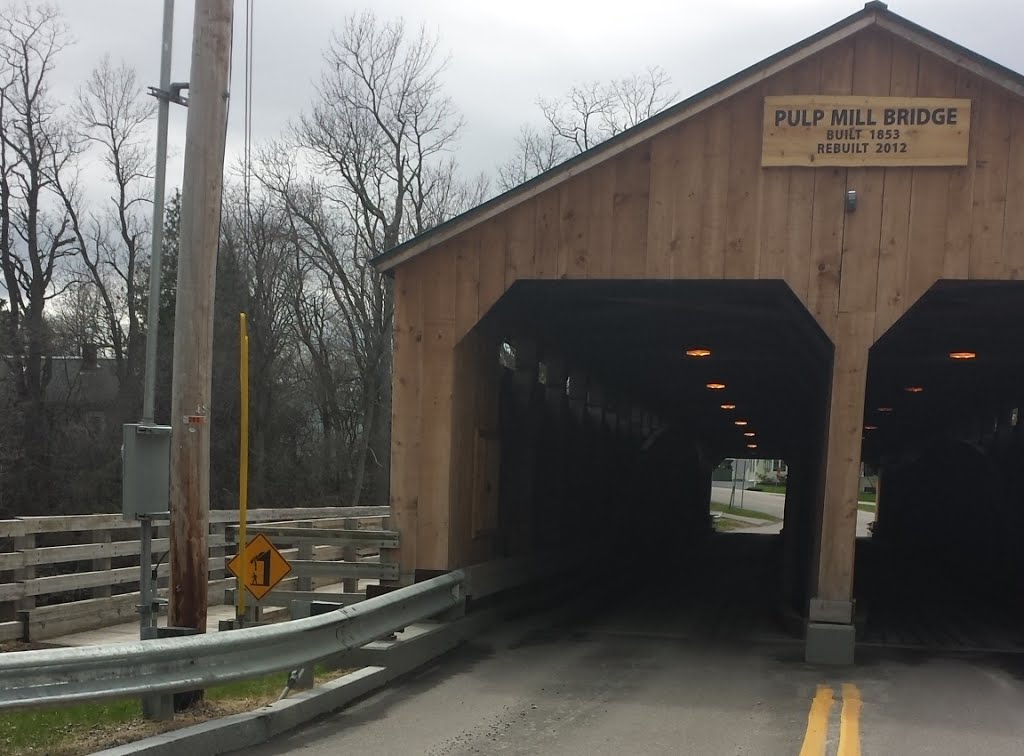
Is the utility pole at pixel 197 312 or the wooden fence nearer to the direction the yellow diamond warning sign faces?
the utility pole

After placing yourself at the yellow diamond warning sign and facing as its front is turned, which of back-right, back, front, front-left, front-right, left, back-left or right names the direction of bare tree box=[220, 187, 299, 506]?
back

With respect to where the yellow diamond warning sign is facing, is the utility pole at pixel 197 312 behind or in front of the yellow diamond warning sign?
in front

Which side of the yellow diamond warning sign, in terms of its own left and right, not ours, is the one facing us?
front

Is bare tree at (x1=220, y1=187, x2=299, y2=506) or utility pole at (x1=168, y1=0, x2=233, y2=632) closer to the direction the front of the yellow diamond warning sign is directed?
the utility pole
